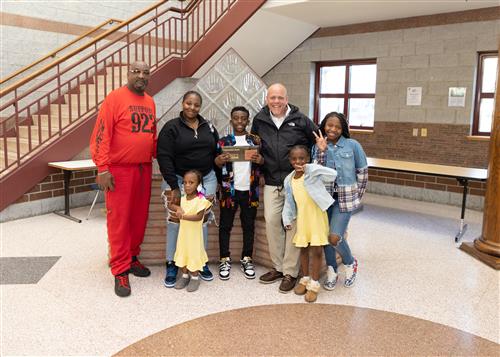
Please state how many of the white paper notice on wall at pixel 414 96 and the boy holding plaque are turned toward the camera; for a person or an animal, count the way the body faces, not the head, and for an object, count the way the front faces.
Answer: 2

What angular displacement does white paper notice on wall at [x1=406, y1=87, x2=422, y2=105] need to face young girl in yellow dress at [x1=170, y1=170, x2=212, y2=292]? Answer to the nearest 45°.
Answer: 0° — it already faces them

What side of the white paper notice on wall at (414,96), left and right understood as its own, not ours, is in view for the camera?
front

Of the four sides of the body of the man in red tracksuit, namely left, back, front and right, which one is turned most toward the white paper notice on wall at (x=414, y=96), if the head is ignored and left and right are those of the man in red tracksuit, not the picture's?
left

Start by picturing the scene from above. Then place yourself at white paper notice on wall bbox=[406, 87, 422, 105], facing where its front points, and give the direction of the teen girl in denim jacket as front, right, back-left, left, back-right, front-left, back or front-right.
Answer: front

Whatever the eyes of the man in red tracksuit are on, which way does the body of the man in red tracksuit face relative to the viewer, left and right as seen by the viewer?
facing the viewer and to the right of the viewer

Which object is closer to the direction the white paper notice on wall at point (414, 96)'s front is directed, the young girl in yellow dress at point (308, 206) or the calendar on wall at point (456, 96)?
the young girl in yellow dress

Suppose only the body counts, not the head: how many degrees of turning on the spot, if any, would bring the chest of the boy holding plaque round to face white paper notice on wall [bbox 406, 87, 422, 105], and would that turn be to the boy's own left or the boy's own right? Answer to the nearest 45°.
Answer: approximately 135° to the boy's own left

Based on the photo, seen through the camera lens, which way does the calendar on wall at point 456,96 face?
facing the viewer

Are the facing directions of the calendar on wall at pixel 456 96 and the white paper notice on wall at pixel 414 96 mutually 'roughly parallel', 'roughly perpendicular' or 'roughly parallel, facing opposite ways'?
roughly parallel
